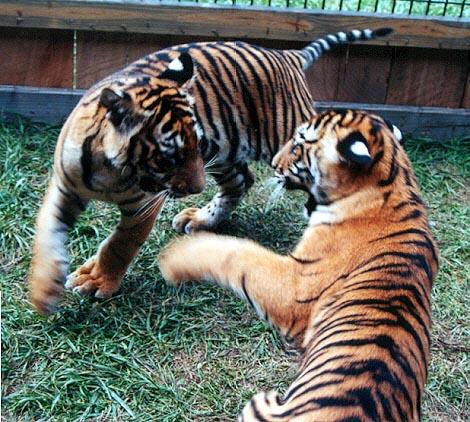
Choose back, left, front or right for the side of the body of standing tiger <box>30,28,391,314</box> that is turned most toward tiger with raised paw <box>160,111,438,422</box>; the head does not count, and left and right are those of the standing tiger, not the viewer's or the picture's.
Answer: left

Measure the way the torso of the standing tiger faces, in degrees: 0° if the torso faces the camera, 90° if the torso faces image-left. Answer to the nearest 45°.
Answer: approximately 45°

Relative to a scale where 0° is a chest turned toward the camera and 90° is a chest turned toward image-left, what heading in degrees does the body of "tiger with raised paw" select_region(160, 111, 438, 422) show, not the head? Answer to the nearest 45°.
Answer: approximately 135°

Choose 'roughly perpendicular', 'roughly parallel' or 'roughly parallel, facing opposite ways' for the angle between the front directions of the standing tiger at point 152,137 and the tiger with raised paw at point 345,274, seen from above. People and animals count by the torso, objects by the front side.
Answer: roughly perpendicular

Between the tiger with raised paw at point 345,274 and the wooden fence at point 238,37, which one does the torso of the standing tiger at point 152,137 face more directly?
the tiger with raised paw

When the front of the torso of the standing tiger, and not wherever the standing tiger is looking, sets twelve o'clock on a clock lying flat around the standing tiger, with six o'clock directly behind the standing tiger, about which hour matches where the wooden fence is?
The wooden fence is roughly at 5 o'clock from the standing tiger.
